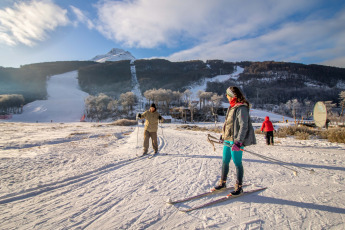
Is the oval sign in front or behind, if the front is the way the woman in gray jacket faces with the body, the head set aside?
behind

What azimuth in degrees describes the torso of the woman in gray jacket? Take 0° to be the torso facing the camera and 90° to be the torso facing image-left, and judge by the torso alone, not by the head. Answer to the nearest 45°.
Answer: approximately 45°

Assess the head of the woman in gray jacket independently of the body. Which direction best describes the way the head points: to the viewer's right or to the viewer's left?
to the viewer's left
